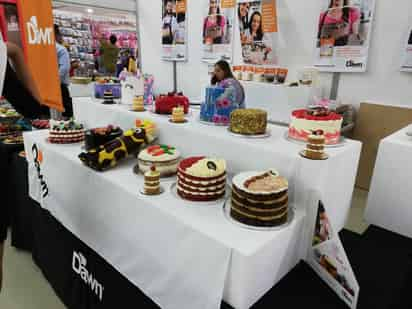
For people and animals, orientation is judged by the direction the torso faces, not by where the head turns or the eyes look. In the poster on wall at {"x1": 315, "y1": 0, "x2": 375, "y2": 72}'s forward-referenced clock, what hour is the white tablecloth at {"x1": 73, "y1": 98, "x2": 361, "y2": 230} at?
The white tablecloth is roughly at 12 o'clock from the poster on wall.

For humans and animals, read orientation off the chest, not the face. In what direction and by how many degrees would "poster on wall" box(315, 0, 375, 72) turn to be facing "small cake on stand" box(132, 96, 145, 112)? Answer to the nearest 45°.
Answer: approximately 45° to its right

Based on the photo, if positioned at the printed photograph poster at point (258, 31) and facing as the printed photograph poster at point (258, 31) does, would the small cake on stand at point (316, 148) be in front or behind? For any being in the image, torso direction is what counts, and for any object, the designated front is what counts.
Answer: in front

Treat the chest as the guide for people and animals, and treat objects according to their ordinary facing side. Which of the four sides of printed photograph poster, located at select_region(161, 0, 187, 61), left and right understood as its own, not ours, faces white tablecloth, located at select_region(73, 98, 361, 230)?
front

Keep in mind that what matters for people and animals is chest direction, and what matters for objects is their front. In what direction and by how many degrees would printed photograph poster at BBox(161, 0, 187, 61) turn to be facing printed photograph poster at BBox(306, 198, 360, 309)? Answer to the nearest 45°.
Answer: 0° — it already faces it

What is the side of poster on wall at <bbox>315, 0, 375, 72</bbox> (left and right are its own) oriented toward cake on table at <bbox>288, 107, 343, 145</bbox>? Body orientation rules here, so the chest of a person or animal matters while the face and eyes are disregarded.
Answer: front

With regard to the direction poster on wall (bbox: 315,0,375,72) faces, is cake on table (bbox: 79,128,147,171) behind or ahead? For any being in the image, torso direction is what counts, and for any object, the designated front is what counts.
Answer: ahead
